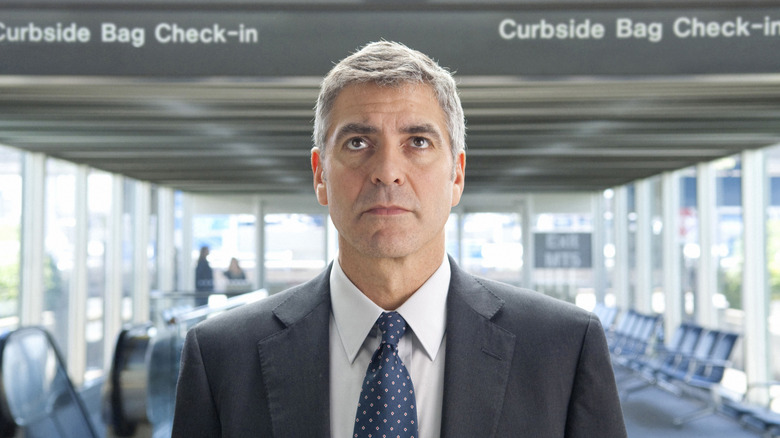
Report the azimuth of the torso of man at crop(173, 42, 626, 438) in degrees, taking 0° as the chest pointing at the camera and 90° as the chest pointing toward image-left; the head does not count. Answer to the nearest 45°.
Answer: approximately 0°

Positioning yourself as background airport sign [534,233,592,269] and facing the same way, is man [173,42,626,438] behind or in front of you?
in front

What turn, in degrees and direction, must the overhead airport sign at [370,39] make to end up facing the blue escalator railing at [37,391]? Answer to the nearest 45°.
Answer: approximately 90° to its right

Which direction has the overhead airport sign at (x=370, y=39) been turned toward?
toward the camera

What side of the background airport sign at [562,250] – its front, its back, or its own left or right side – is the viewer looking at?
front

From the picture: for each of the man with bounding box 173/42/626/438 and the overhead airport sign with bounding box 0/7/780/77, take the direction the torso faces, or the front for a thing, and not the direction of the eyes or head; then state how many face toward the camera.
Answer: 2

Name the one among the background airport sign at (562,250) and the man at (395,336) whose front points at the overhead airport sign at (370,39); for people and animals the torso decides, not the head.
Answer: the background airport sign at (562,250)

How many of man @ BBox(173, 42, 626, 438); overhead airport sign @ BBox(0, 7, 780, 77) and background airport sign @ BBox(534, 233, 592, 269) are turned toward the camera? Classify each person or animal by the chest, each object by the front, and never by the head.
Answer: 3

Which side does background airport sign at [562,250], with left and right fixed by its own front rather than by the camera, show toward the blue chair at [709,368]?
front

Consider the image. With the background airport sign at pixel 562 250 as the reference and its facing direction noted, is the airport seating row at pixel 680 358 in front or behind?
in front

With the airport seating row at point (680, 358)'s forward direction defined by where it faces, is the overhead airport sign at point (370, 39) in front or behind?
in front

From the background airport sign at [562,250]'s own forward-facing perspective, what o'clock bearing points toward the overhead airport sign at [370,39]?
the overhead airport sign at [370,39] is roughly at 12 o'clock from the background airport sign at [562,250].

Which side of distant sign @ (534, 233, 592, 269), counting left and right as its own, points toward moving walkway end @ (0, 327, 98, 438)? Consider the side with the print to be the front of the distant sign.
front
